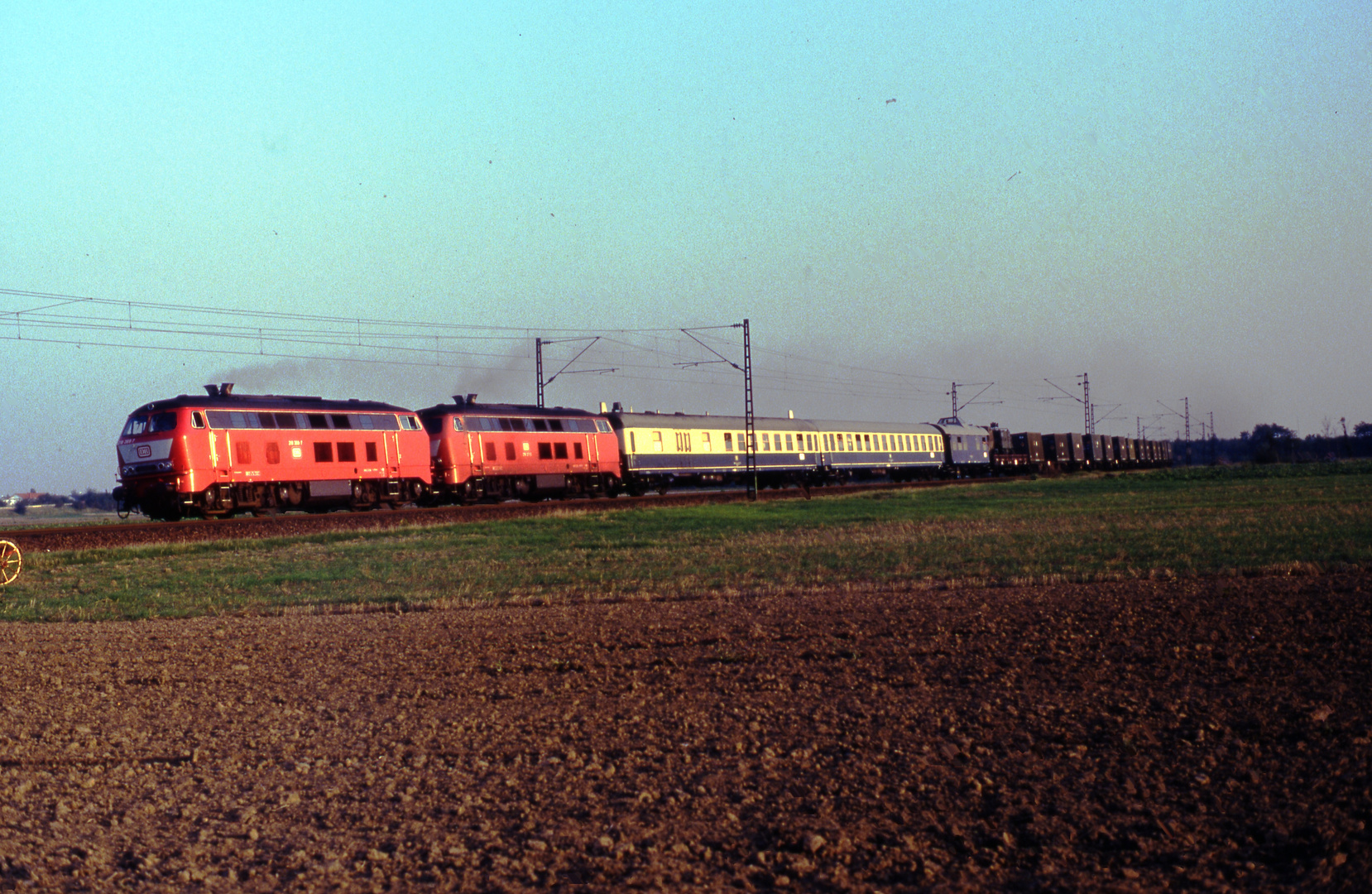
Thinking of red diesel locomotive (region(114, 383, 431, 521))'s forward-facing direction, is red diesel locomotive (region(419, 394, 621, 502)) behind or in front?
behind

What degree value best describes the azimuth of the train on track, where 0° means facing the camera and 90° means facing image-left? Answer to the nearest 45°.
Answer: approximately 45°

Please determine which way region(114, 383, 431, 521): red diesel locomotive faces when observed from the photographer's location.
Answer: facing the viewer and to the left of the viewer

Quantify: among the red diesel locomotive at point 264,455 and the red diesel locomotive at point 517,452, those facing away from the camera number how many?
0

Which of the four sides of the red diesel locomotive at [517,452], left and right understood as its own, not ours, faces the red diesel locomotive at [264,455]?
front
